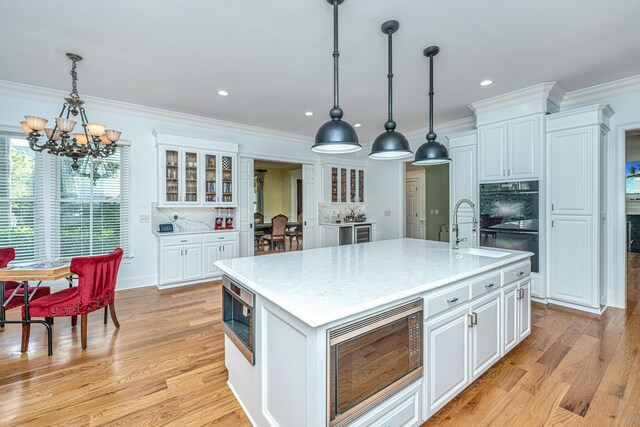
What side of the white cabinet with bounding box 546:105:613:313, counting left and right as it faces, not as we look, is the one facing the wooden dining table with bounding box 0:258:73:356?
front

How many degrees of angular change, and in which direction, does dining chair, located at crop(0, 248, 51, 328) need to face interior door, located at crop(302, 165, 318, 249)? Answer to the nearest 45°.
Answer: approximately 45° to its left

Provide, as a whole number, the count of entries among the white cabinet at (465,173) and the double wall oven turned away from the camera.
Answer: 0

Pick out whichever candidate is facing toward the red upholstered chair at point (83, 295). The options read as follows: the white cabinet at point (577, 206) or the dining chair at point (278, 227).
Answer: the white cabinet

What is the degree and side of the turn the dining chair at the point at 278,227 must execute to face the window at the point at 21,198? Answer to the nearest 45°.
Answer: approximately 90° to its left

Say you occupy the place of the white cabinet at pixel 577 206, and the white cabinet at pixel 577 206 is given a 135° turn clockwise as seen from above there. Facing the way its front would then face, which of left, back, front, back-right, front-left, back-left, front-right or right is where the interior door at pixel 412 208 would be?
front-left

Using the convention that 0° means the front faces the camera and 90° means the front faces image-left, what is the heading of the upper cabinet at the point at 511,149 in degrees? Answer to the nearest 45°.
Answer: approximately 45°

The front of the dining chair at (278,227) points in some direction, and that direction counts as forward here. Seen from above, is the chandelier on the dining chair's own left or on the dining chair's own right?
on the dining chair's own left

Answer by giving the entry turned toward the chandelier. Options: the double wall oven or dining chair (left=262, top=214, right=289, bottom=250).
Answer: the double wall oven

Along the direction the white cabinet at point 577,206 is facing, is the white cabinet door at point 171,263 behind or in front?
in front

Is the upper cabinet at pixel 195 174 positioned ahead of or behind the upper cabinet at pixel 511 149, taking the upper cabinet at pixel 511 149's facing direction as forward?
ahead

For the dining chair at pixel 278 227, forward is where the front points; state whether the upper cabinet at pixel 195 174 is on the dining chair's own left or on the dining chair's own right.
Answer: on the dining chair's own left

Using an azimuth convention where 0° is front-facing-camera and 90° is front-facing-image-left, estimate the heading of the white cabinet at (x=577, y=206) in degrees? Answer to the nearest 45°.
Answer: approximately 45°
